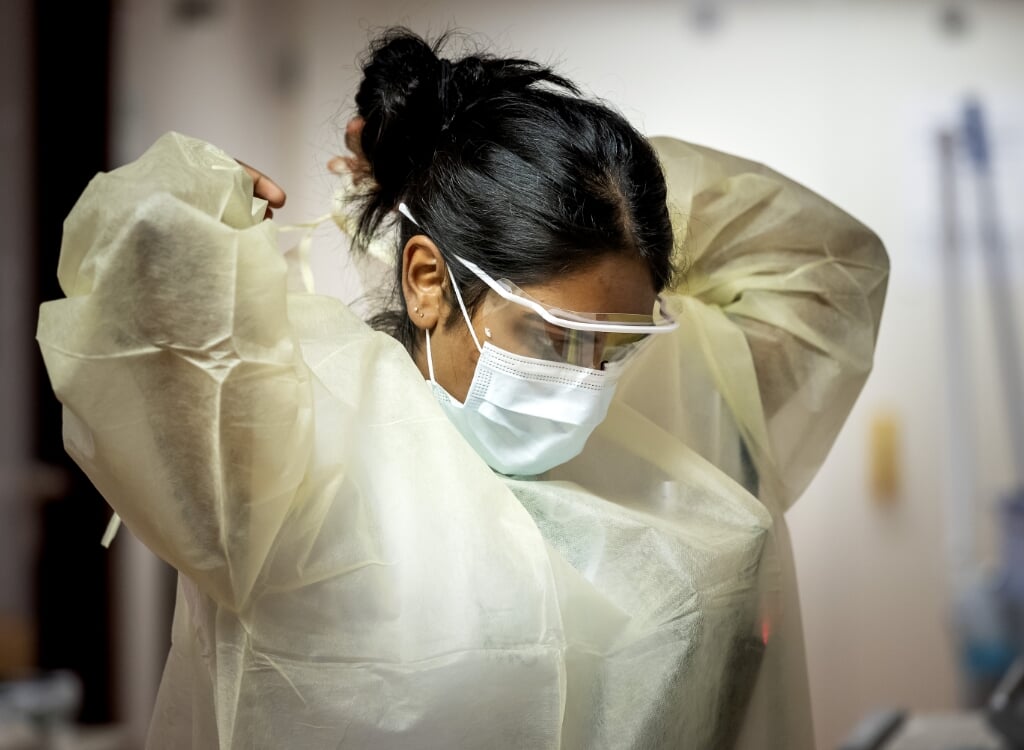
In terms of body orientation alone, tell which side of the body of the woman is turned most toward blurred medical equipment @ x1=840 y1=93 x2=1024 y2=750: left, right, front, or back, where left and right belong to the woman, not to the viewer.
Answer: left

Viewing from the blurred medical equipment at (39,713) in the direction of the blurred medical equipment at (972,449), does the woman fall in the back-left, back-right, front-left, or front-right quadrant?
front-right

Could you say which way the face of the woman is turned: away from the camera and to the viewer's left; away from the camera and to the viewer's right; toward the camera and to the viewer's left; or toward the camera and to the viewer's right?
toward the camera and to the viewer's right

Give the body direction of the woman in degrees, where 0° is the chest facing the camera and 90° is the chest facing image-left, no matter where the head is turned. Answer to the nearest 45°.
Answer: approximately 315°

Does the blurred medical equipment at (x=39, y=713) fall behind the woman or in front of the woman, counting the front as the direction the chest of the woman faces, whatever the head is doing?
behind
